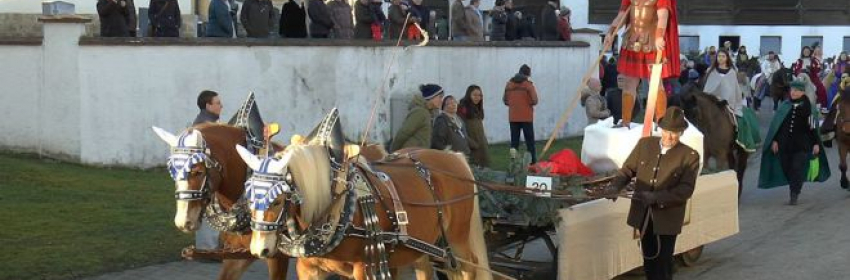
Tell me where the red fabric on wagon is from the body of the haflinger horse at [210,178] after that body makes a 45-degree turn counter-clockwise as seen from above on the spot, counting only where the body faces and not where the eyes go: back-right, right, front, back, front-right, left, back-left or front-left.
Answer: back-left

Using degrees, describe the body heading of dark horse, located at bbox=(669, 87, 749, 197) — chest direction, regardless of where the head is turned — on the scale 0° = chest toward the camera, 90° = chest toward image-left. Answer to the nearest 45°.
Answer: approximately 45°

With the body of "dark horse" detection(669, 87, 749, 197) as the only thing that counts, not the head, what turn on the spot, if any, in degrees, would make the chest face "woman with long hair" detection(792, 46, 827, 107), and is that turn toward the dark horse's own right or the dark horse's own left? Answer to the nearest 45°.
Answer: approximately 135° to the dark horse's own right

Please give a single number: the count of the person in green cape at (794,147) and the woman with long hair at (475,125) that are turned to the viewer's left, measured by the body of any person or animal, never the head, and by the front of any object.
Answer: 0

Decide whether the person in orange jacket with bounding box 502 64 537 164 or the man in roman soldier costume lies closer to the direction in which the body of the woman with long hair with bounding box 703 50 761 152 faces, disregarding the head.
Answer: the man in roman soldier costume

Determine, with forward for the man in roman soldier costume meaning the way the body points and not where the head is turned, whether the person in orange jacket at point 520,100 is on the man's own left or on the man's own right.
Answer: on the man's own right

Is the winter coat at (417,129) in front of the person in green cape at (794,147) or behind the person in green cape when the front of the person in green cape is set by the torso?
in front

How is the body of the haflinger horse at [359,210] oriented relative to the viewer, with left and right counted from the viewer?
facing the viewer and to the left of the viewer

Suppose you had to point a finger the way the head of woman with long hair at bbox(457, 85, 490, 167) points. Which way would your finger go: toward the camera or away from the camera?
toward the camera

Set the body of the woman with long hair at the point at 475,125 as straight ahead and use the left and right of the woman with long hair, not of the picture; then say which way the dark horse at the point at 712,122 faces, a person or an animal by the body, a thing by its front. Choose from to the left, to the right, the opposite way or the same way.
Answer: to the right

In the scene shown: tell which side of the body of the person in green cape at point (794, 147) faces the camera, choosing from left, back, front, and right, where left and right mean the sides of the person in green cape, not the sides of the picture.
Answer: front

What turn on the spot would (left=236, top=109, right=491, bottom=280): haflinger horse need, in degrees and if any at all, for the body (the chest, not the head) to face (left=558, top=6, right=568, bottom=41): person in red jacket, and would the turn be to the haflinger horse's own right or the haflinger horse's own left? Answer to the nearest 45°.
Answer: approximately 135° to the haflinger horse's own right

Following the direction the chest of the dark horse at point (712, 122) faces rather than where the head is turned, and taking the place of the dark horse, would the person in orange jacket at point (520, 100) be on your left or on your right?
on your right

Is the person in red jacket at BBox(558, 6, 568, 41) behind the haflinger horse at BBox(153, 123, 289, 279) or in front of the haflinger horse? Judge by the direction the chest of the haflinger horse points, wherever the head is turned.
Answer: behind

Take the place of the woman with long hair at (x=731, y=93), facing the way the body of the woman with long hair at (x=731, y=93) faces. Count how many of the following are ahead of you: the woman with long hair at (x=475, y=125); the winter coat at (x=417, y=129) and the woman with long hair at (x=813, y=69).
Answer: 2

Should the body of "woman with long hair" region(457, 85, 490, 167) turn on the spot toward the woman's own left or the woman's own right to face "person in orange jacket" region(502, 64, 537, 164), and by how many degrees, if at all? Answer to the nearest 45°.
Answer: approximately 135° to the woman's own left

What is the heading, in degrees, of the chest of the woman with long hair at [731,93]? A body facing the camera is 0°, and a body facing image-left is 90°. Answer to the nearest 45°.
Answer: approximately 45°

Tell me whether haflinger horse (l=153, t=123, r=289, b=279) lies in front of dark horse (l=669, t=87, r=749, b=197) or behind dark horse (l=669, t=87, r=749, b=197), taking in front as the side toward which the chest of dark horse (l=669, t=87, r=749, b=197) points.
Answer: in front
